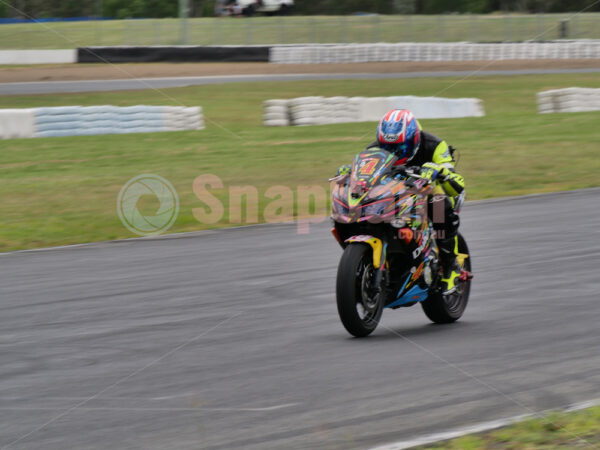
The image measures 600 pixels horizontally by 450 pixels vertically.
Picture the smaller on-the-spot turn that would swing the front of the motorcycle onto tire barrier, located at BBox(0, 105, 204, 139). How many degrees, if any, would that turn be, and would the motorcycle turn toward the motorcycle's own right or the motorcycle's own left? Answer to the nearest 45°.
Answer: approximately 90° to the motorcycle's own right

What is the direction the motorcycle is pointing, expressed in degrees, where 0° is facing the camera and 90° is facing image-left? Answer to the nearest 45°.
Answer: approximately 45°

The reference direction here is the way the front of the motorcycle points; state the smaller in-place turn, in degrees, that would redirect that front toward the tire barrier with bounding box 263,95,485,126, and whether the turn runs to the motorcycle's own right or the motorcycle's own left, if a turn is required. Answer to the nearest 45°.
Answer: approximately 135° to the motorcycle's own right

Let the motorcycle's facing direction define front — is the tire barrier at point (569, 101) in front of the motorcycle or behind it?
behind

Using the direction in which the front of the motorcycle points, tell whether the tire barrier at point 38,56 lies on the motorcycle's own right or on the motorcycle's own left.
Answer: on the motorcycle's own right

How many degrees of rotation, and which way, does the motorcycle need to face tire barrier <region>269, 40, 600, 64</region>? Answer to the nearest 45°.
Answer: approximately 135° to its right

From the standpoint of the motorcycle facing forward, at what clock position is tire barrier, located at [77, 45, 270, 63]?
The tire barrier is roughly at 4 o'clock from the motorcycle.
